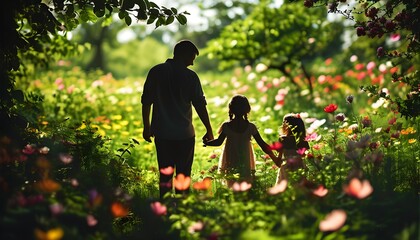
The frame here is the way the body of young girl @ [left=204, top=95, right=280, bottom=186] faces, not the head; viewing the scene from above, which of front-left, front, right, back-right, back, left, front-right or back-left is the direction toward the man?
back-left

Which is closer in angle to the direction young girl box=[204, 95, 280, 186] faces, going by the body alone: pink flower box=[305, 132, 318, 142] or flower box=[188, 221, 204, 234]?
the pink flower

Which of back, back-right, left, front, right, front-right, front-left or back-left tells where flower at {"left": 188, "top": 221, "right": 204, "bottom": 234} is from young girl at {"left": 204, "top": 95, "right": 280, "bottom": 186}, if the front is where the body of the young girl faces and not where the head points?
back

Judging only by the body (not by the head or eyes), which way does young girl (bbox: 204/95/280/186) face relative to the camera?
away from the camera

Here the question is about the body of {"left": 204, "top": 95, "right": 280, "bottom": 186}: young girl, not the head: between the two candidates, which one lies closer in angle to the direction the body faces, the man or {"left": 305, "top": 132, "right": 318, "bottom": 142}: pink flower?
the pink flower

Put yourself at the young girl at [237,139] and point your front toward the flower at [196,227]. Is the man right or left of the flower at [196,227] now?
right

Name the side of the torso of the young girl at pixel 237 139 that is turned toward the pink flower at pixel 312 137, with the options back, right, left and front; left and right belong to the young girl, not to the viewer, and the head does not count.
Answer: right
